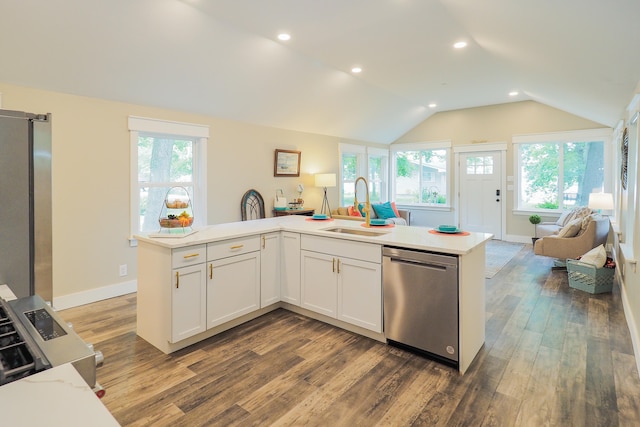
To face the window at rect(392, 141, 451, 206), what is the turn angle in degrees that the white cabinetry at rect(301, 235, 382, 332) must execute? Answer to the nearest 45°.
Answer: approximately 135° to its right

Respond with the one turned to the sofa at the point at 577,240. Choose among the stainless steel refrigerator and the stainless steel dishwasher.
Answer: the stainless steel refrigerator

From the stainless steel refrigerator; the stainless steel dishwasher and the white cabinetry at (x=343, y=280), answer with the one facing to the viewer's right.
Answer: the stainless steel refrigerator

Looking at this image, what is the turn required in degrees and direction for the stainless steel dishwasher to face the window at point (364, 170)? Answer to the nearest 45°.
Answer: approximately 135° to its right

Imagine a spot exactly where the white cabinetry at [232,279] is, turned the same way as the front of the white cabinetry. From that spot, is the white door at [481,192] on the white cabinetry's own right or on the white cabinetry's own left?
on the white cabinetry's own left

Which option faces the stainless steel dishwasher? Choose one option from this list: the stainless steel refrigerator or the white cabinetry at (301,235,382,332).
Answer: the stainless steel refrigerator

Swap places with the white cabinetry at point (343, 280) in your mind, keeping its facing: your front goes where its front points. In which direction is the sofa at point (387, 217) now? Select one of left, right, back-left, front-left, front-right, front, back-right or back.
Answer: back-right

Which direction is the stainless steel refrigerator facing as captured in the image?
to the viewer's right

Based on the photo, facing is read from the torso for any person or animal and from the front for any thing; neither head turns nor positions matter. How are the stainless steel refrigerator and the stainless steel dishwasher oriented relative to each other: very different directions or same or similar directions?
very different directions

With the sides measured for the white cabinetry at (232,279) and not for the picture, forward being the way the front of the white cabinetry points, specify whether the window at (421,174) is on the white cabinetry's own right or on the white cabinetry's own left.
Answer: on the white cabinetry's own left

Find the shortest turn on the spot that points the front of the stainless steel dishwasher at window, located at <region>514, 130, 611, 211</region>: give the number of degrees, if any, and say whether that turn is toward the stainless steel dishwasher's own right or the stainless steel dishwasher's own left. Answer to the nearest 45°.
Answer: approximately 180°
